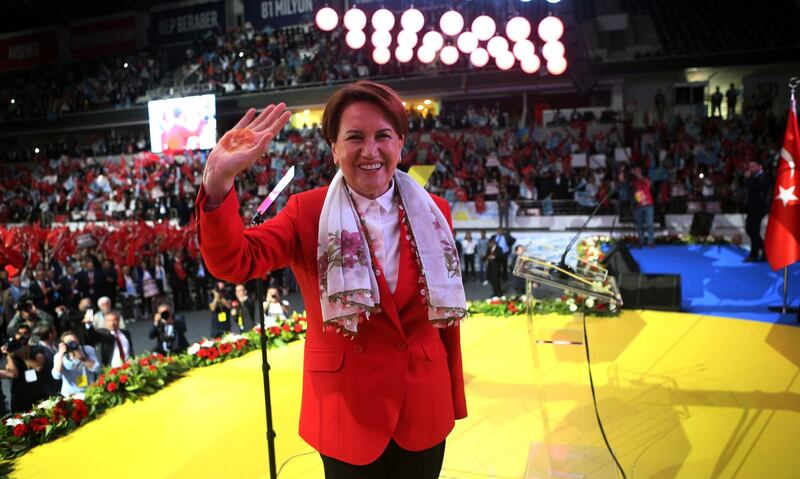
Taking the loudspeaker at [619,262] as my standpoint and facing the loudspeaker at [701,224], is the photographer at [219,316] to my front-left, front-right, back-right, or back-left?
back-left

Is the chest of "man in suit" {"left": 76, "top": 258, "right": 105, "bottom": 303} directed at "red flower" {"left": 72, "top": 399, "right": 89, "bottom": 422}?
yes

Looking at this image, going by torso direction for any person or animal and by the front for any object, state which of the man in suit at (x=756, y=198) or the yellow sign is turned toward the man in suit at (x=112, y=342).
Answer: the man in suit at (x=756, y=198)

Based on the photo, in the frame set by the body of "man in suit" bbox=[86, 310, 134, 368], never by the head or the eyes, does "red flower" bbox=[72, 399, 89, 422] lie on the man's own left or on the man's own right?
on the man's own right

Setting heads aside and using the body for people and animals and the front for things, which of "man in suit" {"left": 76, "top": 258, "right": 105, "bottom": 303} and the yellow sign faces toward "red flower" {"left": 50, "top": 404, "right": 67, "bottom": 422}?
the man in suit

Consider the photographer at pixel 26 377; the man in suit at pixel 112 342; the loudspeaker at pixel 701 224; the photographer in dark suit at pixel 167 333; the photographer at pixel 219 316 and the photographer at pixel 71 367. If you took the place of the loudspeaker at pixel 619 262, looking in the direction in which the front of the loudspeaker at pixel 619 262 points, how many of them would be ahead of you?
5

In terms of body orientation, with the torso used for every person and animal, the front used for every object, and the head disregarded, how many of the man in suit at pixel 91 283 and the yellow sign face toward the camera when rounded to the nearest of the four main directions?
2

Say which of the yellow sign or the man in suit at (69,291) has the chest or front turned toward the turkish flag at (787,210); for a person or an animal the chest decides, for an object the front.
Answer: the man in suit

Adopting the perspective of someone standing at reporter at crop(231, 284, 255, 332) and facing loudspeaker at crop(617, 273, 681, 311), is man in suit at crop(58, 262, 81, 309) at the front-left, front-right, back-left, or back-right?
back-left
